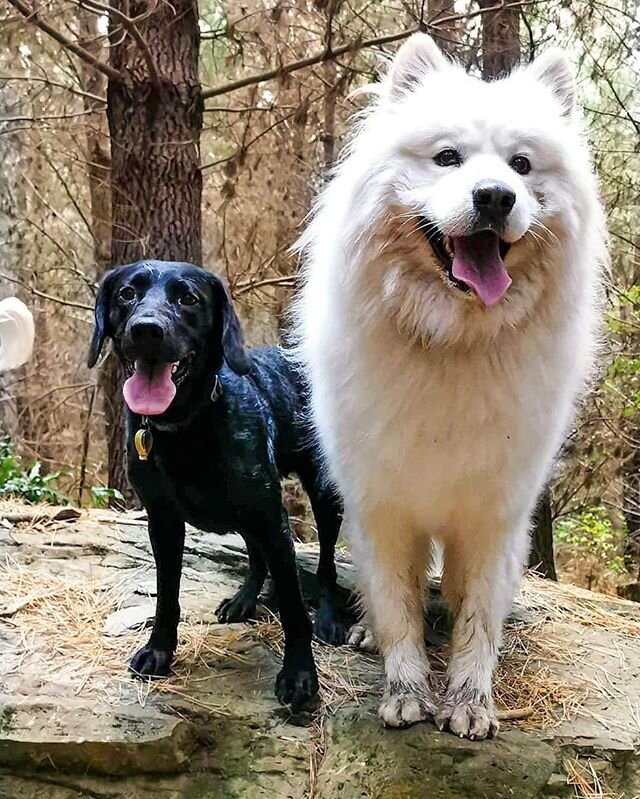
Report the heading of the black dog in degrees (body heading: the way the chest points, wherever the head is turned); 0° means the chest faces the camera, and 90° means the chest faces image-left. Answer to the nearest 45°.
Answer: approximately 45°

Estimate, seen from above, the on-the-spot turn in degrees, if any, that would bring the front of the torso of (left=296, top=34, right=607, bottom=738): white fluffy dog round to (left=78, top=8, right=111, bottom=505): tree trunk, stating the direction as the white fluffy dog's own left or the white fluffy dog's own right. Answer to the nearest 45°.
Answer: approximately 135° to the white fluffy dog's own right

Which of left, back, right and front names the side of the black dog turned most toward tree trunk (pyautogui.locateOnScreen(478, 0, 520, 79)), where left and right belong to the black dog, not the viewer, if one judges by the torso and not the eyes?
back

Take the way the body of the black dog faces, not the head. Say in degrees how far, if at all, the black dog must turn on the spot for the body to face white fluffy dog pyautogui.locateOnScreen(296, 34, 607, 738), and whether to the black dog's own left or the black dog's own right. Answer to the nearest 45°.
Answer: approximately 135° to the black dog's own left

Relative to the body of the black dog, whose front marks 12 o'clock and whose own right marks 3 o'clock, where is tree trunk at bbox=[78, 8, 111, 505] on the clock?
The tree trunk is roughly at 4 o'clock from the black dog.

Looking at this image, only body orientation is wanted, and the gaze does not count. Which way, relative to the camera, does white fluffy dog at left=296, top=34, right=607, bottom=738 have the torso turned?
toward the camera

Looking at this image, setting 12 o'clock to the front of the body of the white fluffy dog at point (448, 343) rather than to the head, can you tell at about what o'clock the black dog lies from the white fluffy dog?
The black dog is roughly at 3 o'clock from the white fluffy dog.

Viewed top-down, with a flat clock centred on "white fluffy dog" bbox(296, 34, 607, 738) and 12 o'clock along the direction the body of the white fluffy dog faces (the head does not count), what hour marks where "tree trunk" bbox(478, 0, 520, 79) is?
The tree trunk is roughly at 6 o'clock from the white fluffy dog.

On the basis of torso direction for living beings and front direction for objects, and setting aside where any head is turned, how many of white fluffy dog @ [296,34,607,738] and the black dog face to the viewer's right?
0

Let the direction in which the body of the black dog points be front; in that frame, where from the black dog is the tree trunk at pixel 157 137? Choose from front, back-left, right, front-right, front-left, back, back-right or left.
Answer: back-right

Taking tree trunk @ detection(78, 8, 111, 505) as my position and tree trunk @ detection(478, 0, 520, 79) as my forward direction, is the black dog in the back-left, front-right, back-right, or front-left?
front-right
